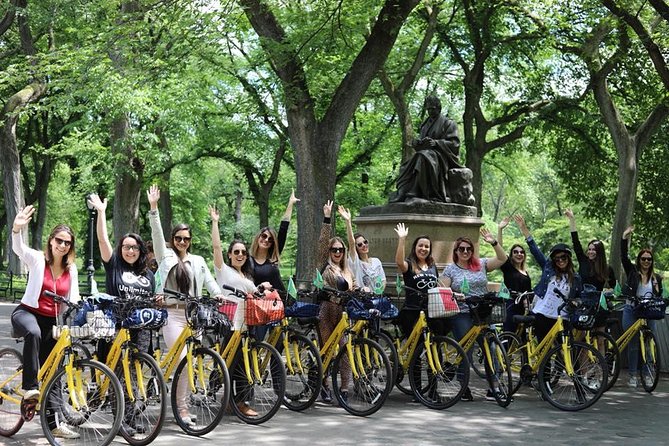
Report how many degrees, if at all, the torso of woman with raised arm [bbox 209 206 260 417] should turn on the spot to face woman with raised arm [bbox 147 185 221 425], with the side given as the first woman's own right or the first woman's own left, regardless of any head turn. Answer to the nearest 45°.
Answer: approximately 90° to the first woman's own right

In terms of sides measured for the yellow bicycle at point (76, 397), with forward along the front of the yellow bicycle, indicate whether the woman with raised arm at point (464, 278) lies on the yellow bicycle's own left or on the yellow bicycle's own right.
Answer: on the yellow bicycle's own left

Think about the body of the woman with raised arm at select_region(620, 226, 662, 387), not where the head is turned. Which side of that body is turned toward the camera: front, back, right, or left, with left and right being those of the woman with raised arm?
front

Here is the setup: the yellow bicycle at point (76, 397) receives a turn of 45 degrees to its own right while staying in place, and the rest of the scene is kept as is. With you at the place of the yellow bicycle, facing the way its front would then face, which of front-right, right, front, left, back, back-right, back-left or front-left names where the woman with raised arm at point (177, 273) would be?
back-left

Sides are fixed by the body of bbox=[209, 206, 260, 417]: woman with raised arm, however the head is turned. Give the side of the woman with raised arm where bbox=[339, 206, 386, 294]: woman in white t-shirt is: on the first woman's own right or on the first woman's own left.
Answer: on the first woman's own left

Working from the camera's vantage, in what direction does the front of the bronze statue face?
facing the viewer and to the left of the viewer

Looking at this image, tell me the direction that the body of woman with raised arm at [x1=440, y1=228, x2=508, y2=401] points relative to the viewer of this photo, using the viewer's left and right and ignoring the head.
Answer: facing the viewer

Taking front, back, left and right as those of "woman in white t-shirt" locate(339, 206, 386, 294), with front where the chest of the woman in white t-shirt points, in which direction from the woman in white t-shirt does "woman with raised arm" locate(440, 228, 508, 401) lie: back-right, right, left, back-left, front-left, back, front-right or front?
front-left

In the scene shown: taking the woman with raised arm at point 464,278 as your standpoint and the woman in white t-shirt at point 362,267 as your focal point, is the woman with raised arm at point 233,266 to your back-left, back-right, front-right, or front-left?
front-left

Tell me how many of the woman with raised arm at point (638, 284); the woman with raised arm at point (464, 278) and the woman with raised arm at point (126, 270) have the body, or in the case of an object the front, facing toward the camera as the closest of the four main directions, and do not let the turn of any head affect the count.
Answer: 3

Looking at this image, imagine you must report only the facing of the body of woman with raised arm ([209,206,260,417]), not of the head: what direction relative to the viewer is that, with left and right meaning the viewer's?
facing the viewer and to the right of the viewer

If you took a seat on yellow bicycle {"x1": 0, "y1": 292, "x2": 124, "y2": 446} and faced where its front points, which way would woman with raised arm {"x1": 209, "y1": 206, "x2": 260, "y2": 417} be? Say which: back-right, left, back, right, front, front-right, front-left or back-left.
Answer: left
